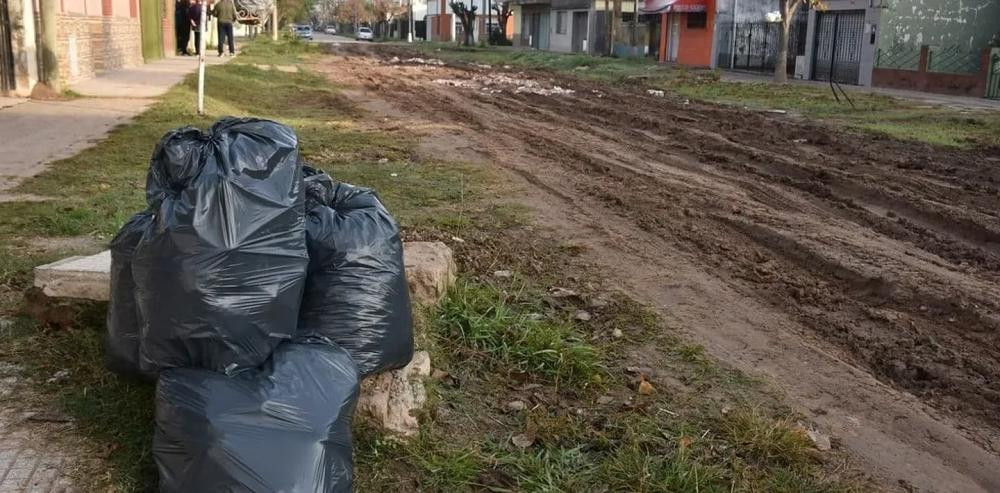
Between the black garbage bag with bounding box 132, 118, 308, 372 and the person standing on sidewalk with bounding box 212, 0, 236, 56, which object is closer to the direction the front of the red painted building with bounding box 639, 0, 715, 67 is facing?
the person standing on sidewalk

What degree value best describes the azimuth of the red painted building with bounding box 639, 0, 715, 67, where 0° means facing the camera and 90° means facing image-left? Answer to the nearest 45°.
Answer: approximately 45°
